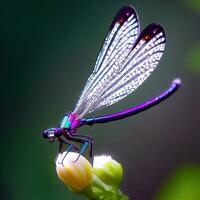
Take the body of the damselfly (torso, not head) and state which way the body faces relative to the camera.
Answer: to the viewer's left
